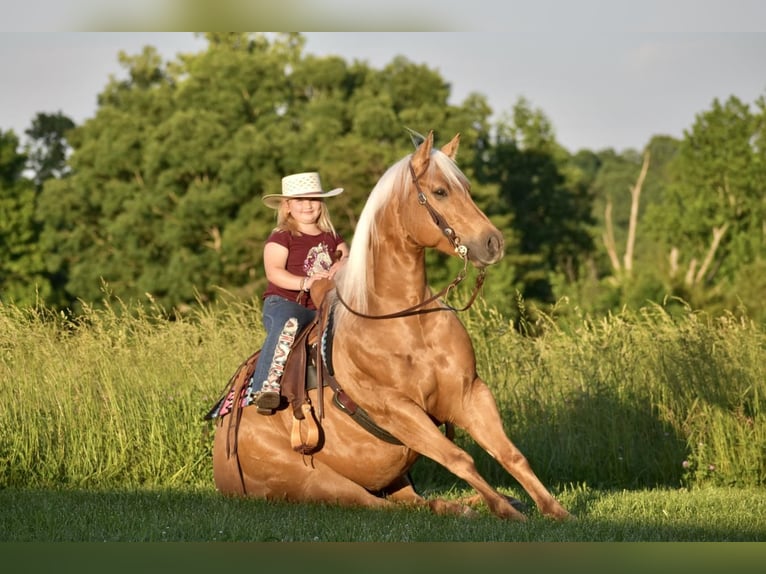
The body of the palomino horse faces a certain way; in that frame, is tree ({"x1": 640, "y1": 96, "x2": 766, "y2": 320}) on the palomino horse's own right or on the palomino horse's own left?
on the palomino horse's own left

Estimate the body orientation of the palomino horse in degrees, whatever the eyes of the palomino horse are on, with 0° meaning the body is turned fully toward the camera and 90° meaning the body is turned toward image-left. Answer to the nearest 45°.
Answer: approximately 315°
